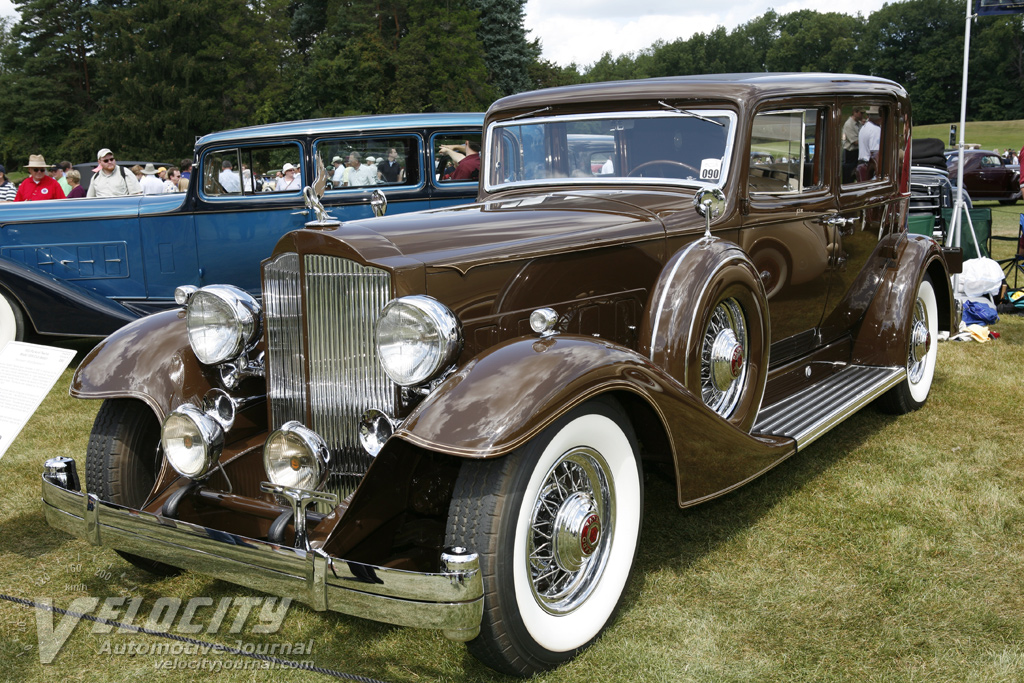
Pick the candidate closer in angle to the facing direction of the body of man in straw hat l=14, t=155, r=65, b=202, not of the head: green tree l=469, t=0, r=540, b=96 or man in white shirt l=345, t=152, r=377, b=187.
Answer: the man in white shirt

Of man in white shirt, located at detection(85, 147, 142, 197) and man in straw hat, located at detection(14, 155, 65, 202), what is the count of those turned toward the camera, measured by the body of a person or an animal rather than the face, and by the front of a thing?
2

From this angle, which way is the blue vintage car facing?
to the viewer's left

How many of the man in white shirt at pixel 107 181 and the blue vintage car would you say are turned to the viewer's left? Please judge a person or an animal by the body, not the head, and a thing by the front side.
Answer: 1

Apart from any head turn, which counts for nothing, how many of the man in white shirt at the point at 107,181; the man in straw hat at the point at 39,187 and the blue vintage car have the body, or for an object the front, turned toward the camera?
2

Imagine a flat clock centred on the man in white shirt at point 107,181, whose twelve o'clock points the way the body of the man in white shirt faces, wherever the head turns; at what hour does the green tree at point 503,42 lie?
The green tree is roughly at 7 o'clock from the man in white shirt.

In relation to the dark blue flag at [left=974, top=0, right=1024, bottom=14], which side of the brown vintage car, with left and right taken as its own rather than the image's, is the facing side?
back

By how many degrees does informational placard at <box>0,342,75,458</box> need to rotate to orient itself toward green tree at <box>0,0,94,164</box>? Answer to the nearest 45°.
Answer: approximately 135° to its right
